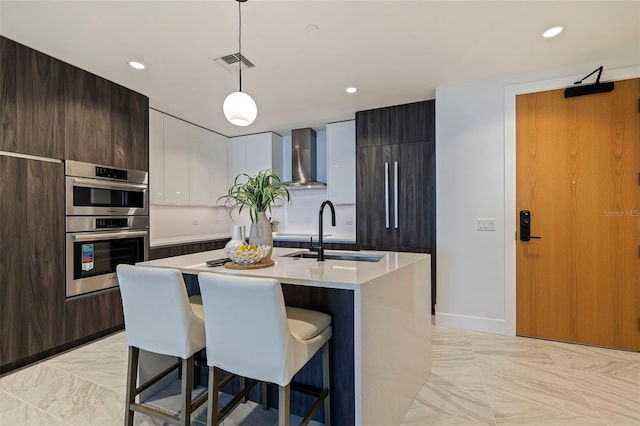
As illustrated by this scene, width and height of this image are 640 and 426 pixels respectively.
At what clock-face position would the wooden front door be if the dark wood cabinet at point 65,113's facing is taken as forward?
The wooden front door is roughly at 12 o'clock from the dark wood cabinet.

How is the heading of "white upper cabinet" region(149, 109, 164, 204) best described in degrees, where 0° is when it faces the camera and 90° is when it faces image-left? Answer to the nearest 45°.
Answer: approximately 315°

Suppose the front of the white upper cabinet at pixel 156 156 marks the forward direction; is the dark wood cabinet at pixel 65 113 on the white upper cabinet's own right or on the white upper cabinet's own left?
on the white upper cabinet's own right

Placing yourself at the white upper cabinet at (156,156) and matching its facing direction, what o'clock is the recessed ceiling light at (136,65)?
The recessed ceiling light is roughly at 2 o'clock from the white upper cabinet.

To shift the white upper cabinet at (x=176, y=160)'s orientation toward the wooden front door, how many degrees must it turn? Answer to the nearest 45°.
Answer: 0° — it already faces it

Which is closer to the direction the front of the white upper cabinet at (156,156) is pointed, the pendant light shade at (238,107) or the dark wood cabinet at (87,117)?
the pendant light shade
